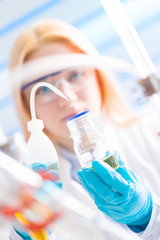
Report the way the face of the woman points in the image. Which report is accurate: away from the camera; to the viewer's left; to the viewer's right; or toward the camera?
toward the camera

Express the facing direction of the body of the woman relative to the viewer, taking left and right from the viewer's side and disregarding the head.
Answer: facing the viewer
